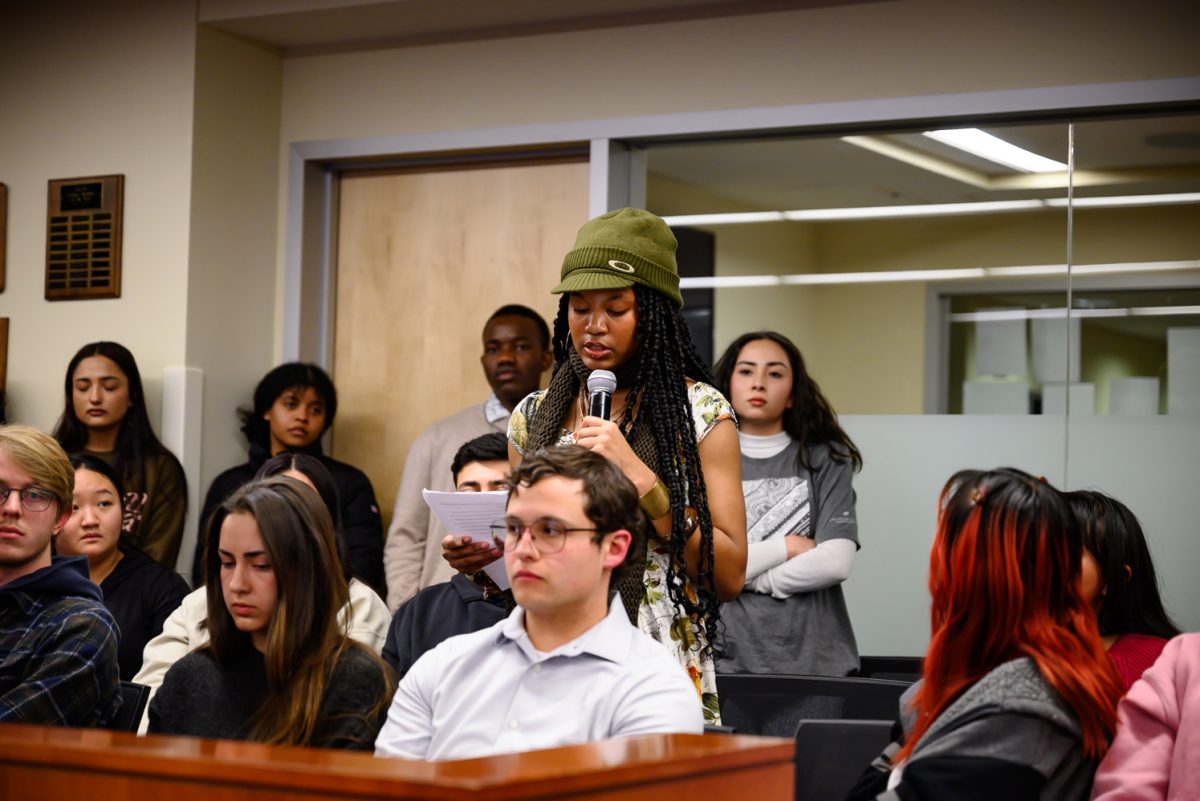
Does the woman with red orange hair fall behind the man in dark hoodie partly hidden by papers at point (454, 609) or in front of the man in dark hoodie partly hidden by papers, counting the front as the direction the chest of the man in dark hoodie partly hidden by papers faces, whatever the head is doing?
in front

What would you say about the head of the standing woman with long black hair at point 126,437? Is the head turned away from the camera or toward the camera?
toward the camera

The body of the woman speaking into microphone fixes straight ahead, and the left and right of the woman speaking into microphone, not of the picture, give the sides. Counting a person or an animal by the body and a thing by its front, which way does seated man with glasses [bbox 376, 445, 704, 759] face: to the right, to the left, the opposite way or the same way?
the same way

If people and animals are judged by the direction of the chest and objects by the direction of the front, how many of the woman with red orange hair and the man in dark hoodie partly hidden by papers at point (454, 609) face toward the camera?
1

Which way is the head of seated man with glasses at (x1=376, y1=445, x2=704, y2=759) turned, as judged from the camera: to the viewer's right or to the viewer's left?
to the viewer's left

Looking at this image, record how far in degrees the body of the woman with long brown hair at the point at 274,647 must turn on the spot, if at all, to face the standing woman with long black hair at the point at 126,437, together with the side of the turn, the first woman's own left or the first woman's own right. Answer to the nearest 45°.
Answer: approximately 135° to the first woman's own right

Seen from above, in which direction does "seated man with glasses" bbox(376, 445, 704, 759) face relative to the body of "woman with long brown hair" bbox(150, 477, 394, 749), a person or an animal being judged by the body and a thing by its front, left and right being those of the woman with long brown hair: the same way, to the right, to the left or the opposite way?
the same way

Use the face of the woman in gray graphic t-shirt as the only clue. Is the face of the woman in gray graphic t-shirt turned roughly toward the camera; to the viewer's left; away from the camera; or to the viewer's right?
toward the camera

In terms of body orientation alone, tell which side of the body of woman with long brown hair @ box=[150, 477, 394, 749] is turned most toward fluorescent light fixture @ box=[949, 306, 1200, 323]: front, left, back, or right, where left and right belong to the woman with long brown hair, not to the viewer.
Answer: back

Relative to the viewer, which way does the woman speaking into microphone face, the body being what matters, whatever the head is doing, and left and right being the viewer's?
facing the viewer and to the left of the viewer

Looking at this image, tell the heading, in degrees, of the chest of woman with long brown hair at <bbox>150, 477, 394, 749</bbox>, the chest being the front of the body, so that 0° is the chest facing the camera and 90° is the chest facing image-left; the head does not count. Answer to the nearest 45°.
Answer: approximately 45°

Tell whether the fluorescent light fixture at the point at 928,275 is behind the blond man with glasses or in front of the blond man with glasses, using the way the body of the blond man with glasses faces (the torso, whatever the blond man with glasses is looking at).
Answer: behind

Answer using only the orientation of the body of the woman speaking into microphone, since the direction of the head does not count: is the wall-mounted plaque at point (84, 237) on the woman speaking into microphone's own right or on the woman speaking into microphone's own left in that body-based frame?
on the woman speaking into microphone's own right

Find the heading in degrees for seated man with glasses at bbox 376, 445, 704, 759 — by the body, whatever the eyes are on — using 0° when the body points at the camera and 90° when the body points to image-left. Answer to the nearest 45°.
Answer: approximately 45°

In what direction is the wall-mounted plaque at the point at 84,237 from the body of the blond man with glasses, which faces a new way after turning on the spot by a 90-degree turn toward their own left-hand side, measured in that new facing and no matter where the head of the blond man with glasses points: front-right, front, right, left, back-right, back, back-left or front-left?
back-left

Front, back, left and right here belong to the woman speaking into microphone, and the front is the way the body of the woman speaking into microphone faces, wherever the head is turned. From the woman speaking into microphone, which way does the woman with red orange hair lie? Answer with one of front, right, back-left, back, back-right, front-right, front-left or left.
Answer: left

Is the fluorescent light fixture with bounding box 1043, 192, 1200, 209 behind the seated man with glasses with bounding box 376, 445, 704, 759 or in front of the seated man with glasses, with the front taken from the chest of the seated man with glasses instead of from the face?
behind

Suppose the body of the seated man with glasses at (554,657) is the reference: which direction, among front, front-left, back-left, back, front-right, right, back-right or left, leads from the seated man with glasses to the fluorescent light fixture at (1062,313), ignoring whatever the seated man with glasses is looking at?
back

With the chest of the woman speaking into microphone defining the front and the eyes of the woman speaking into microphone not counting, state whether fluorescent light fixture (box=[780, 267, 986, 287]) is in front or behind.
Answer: behind

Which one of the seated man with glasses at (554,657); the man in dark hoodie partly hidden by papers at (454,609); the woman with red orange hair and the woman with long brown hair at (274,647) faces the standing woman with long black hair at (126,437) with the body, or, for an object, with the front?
the woman with red orange hair

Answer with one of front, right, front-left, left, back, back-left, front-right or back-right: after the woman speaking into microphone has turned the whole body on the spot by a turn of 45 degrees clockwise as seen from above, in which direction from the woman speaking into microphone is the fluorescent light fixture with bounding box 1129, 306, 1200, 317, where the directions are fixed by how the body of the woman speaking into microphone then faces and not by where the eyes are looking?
back-right

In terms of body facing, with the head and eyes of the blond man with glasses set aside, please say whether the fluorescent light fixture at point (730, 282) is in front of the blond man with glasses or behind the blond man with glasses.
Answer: behind

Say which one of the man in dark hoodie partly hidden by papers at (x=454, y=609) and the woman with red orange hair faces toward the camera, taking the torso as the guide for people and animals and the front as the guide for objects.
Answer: the man in dark hoodie partly hidden by papers
